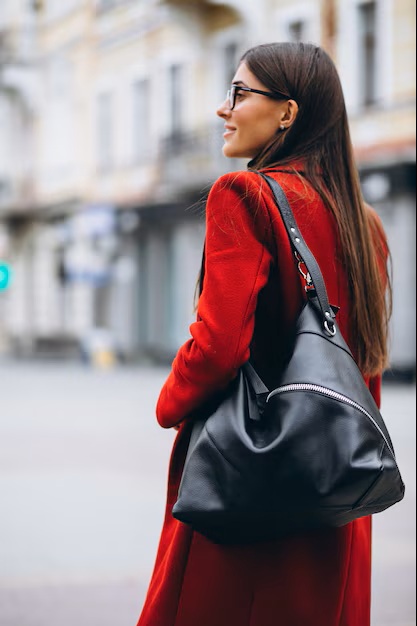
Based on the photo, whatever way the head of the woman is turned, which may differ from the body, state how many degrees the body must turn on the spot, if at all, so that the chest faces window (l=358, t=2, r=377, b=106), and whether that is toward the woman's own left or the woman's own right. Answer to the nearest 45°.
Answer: approximately 45° to the woman's own right

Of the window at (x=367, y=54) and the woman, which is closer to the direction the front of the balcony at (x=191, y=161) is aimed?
the woman

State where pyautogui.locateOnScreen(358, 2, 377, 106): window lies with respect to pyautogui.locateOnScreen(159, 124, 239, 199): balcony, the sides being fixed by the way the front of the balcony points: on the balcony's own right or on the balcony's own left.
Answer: on the balcony's own left

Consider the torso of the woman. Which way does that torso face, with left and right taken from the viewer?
facing away from the viewer and to the left of the viewer

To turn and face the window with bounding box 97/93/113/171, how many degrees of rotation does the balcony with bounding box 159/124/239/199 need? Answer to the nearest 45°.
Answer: approximately 90° to its right

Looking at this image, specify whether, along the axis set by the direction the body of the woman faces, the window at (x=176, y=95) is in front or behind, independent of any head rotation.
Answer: in front

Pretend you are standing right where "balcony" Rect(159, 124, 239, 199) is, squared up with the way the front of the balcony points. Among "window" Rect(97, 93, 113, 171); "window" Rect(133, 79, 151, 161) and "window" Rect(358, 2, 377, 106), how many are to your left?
1

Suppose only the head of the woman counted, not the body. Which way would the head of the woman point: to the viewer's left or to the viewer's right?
to the viewer's left

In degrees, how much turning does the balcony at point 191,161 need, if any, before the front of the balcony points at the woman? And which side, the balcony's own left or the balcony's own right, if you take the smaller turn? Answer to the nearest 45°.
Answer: approximately 45° to the balcony's own left
